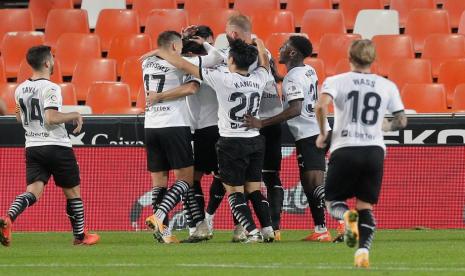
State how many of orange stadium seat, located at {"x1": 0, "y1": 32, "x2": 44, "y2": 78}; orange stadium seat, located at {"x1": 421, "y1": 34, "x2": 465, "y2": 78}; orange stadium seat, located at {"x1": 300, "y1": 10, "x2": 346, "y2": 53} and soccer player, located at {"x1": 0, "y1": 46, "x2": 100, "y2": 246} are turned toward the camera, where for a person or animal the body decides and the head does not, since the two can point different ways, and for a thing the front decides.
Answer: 3

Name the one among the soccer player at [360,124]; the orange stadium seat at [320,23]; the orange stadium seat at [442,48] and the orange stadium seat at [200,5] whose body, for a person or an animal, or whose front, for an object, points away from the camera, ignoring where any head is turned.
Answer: the soccer player

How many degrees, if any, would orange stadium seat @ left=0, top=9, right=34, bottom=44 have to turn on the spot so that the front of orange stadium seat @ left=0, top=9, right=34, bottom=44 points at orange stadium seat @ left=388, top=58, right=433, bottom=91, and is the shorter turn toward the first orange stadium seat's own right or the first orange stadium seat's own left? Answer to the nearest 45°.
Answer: approximately 45° to the first orange stadium seat's own left

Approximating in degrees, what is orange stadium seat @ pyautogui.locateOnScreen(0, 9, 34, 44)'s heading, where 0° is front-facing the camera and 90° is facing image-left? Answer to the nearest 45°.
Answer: approximately 0°

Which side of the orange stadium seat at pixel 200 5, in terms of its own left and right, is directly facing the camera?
front

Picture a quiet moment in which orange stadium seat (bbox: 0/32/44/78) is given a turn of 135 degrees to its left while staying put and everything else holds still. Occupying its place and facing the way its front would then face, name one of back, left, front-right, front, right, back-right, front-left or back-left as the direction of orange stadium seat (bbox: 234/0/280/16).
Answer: front-right

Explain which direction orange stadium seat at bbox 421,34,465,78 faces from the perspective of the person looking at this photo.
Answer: facing the viewer

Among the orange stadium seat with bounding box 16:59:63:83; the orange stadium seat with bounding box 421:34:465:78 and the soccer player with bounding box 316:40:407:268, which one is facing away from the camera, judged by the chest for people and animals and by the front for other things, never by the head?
the soccer player

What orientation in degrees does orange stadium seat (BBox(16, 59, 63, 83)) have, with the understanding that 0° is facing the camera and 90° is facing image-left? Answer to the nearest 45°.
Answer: approximately 0°

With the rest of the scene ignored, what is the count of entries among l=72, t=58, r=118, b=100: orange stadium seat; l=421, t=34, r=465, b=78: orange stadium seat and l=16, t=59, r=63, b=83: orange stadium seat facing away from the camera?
0

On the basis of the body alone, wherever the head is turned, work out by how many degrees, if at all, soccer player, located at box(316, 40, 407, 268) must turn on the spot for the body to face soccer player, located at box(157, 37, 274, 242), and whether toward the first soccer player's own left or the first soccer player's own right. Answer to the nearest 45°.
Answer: approximately 45° to the first soccer player's own left

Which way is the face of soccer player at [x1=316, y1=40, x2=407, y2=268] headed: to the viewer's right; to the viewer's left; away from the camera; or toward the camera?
away from the camera

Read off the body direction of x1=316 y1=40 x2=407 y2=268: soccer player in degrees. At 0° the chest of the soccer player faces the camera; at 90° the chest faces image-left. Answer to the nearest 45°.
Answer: approximately 180°

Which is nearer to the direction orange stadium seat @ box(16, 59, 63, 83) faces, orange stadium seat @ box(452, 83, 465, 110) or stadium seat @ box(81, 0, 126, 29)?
the orange stadium seat

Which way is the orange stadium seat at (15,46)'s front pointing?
toward the camera
